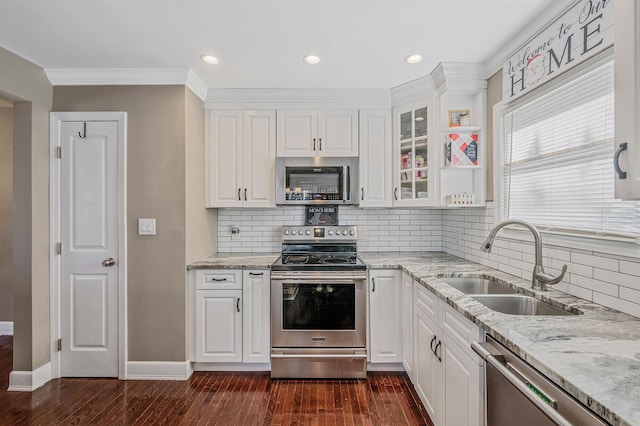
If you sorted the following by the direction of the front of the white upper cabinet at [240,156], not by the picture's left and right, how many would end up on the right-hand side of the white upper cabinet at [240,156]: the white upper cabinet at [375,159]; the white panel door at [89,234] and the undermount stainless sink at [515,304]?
1

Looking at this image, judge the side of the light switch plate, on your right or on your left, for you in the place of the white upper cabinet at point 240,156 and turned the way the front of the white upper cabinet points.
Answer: on your right

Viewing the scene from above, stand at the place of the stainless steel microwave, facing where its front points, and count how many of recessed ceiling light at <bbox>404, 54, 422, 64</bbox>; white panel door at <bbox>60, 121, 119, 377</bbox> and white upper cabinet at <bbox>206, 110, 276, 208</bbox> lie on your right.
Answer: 2

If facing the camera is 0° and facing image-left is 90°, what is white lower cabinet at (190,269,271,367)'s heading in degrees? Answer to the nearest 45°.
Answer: approximately 0°

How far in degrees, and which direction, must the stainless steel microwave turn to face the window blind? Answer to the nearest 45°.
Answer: approximately 45° to its left

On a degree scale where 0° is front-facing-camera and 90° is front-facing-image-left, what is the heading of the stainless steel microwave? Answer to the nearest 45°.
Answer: approximately 0°

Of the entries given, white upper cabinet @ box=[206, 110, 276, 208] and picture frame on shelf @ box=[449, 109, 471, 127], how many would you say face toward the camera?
2
